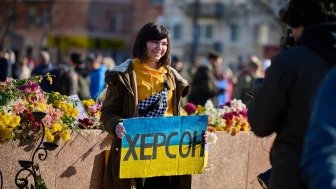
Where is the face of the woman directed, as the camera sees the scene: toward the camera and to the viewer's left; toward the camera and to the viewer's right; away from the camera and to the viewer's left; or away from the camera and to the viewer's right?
toward the camera and to the viewer's right

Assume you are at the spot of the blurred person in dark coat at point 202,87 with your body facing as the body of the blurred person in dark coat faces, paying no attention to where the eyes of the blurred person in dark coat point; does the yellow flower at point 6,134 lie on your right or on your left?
on your right

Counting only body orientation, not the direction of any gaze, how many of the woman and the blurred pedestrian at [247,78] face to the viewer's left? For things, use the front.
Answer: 0

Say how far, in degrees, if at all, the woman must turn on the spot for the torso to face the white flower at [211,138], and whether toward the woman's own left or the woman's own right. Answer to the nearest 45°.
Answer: approximately 90° to the woman's own left

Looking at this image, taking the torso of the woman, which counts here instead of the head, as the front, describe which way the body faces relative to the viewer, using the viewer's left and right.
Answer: facing the viewer and to the right of the viewer

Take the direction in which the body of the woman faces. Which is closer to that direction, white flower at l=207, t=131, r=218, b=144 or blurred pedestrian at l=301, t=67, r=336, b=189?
the blurred pedestrian
